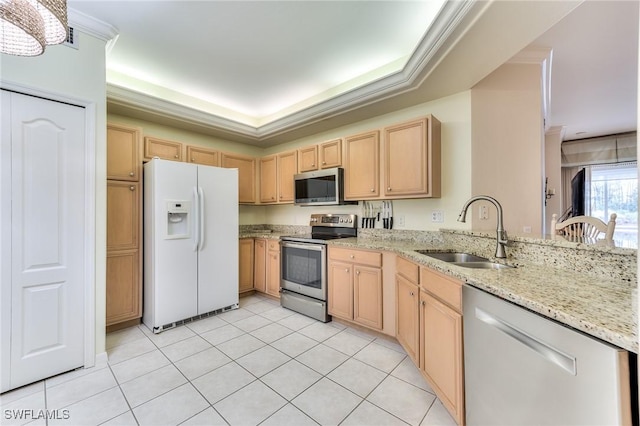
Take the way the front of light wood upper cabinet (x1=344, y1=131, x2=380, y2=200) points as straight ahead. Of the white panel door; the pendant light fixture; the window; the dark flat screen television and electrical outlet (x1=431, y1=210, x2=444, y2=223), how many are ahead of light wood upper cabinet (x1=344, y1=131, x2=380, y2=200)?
2

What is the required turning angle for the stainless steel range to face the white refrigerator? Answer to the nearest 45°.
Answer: approximately 45° to its right

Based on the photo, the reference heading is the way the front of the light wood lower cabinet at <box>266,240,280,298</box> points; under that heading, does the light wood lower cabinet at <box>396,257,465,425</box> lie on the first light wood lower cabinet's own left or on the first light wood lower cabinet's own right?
on the first light wood lower cabinet's own left

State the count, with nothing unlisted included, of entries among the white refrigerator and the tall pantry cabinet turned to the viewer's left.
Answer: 0

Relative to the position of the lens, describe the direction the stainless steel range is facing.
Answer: facing the viewer and to the left of the viewer

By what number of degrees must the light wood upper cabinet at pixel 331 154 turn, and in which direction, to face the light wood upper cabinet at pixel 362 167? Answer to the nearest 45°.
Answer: approximately 90° to its left

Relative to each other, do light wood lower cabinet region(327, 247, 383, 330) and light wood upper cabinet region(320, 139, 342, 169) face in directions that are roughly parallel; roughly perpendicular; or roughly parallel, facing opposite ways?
roughly parallel

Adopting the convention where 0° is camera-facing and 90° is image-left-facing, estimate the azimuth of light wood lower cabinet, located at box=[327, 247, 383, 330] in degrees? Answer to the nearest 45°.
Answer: approximately 45°

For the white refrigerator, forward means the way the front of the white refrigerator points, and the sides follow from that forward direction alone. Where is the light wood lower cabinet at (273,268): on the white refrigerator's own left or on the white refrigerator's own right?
on the white refrigerator's own left
